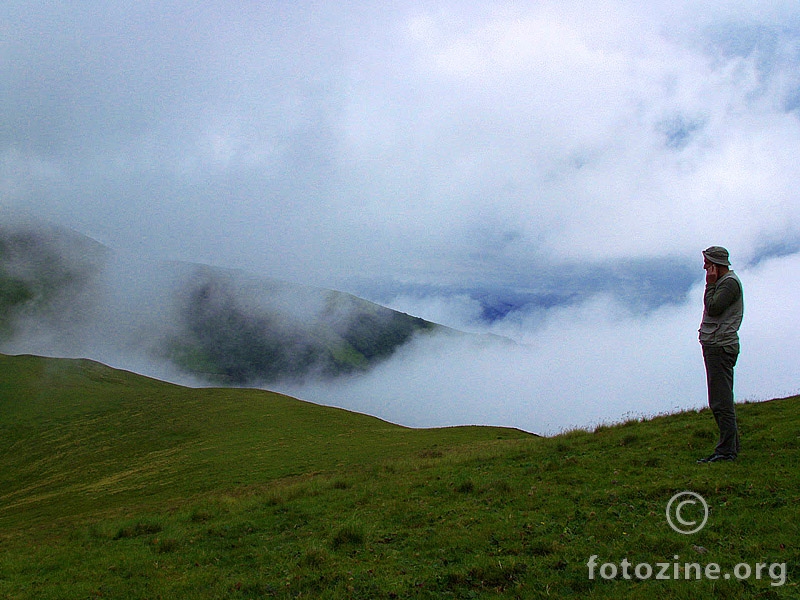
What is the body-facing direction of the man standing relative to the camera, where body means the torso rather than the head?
to the viewer's left

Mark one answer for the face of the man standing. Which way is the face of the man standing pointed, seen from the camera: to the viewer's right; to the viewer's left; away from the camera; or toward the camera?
to the viewer's left
